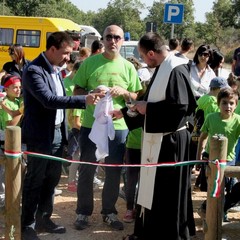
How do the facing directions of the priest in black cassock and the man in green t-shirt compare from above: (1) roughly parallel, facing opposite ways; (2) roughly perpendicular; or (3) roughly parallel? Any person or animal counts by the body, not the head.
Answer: roughly perpendicular

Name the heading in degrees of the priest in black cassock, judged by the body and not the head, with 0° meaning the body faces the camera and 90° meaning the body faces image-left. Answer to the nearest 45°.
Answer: approximately 90°

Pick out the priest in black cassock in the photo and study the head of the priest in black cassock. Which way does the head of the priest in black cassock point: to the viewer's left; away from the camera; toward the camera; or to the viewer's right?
to the viewer's left

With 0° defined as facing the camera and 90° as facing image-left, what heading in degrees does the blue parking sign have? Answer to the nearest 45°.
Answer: approximately 0°

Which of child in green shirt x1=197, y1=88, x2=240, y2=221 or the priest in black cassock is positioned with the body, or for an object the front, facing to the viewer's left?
the priest in black cassock

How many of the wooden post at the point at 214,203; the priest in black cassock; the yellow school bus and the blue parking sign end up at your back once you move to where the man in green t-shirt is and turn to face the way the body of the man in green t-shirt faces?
2

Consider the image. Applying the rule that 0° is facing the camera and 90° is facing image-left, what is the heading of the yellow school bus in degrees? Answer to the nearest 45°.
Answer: approximately 315°

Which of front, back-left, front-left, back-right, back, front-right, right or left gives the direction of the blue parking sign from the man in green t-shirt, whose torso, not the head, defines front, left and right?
back

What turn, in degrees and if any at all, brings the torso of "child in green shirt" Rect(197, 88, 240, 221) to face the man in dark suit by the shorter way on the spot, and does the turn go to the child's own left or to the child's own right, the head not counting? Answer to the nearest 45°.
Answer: approximately 45° to the child's own right

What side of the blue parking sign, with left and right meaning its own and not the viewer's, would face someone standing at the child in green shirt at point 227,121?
front

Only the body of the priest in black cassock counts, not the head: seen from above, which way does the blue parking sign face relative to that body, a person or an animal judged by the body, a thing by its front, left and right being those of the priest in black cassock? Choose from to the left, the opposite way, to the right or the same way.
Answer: to the left
